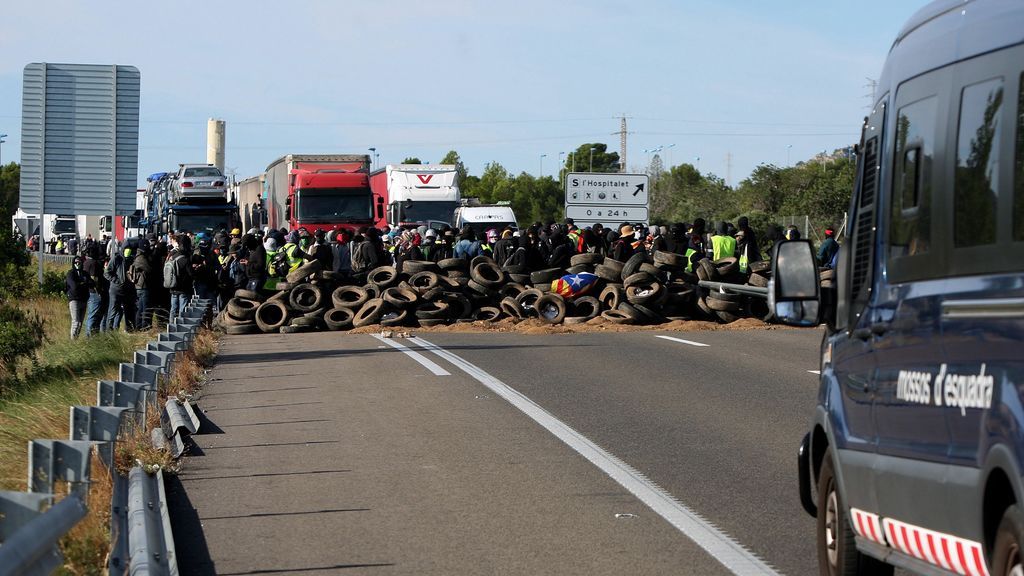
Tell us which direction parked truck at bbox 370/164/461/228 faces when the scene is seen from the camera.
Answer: facing the viewer

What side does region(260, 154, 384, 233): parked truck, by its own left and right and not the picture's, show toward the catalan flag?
front

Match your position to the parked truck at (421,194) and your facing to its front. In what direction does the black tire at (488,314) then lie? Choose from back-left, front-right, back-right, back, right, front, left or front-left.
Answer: front

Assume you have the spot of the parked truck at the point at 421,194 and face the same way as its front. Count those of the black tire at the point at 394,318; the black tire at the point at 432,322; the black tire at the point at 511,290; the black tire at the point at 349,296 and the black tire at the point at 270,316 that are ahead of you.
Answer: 5

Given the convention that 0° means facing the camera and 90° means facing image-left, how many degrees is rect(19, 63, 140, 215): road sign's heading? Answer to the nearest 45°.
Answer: approximately 180°

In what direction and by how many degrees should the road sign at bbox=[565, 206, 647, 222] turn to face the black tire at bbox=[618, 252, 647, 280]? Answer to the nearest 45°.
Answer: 0° — it already faces it

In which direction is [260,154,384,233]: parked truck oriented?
toward the camera

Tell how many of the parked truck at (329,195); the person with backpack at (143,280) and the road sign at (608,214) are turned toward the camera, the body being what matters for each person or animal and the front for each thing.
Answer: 2

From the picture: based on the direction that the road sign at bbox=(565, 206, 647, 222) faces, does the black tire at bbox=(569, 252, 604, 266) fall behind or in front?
in front

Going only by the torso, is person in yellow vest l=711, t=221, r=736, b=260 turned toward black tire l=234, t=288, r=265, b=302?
no

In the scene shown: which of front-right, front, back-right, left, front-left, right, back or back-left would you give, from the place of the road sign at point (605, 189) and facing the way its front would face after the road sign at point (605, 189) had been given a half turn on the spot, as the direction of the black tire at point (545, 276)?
back

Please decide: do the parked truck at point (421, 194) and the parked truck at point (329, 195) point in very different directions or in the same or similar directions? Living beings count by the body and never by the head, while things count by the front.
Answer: same or similar directions

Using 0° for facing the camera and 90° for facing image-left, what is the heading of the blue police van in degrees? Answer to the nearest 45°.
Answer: approximately 135°

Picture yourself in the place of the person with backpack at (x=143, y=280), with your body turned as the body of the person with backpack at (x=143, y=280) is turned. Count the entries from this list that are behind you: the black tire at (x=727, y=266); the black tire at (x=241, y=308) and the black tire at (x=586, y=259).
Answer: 0

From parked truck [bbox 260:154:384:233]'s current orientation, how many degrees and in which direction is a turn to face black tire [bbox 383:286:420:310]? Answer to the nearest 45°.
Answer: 0° — it already faces it

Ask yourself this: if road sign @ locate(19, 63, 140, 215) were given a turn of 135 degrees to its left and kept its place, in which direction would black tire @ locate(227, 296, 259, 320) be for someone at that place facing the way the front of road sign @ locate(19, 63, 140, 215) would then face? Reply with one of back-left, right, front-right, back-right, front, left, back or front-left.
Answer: left

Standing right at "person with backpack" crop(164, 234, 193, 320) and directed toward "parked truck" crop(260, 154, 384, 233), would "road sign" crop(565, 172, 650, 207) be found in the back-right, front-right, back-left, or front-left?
front-right
